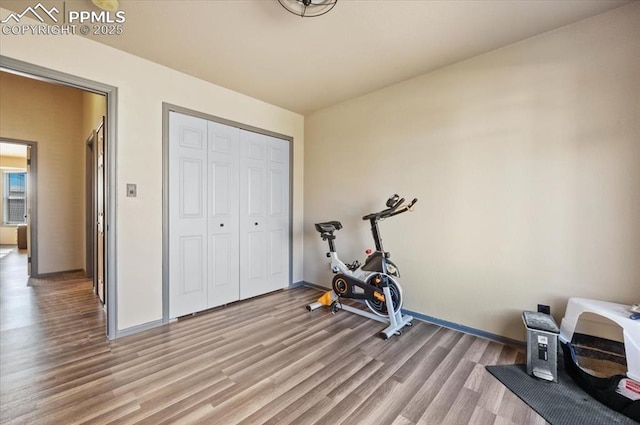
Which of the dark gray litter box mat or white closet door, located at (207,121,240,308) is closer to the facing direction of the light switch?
the dark gray litter box mat

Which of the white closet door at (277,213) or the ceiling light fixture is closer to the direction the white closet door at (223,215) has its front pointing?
the ceiling light fixture

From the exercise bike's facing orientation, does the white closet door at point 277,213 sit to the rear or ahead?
to the rear

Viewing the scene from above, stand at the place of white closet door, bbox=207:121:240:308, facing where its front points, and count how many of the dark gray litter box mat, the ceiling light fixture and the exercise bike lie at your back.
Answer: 0

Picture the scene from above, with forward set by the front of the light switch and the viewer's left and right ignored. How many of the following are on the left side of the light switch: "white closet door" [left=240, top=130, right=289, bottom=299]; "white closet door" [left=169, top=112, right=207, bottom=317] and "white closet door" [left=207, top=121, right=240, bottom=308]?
3

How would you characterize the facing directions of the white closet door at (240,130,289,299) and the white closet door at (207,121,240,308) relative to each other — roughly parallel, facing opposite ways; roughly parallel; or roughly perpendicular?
roughly parallel

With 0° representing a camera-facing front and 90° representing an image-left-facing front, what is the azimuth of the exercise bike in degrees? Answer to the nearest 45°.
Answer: approximately 315°

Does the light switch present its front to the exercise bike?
no

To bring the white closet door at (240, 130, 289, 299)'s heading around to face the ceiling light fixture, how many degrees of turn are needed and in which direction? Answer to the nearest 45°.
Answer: approximately 45° to its right

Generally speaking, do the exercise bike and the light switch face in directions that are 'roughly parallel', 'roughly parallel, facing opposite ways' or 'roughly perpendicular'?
roughly parallel

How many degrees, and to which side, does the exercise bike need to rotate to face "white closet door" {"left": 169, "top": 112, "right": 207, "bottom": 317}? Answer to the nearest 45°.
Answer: approximately 135° to its right

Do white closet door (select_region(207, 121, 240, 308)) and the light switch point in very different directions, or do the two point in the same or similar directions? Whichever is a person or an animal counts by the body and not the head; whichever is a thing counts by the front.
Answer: same or similar directions

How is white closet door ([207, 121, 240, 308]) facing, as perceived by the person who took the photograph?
facing the viewer and to the right of the viewer

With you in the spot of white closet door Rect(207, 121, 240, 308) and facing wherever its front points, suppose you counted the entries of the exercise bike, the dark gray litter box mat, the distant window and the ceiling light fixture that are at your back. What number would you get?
1

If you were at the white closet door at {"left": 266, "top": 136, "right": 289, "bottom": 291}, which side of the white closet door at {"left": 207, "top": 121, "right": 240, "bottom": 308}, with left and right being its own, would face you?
left

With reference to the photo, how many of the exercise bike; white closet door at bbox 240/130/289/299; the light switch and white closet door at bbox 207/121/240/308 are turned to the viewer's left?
0

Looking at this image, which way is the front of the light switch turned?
toward the camera

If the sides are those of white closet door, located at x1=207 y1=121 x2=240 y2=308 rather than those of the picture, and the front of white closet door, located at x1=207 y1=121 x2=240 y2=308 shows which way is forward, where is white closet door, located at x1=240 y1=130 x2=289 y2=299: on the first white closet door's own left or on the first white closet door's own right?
on the first white closet door's own left

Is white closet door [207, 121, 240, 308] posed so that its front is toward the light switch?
no
